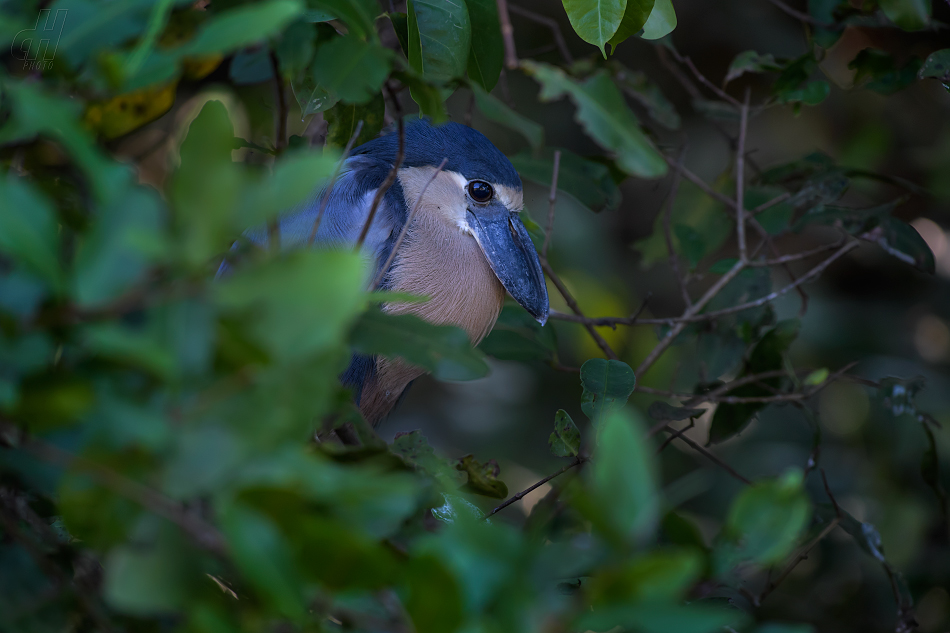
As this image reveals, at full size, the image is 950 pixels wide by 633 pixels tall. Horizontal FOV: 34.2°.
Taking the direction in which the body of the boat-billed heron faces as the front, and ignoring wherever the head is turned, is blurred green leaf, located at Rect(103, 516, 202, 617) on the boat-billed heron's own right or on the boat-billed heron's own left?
on the boat-billed heron's own right

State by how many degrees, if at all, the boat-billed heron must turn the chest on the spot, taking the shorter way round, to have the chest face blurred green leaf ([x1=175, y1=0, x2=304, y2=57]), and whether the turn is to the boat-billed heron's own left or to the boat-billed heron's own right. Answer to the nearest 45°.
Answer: approximately 90° to the boat-billed heron's own right

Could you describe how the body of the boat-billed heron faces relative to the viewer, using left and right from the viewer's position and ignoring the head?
facing to the right of the viewer
